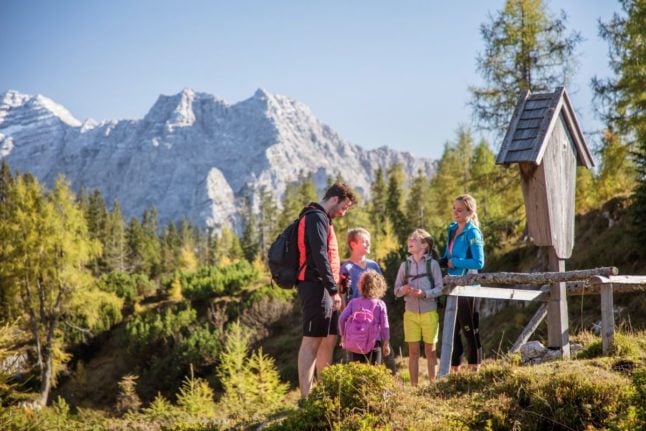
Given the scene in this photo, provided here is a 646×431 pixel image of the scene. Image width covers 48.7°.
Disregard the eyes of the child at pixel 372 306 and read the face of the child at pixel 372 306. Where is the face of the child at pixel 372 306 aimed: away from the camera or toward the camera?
away from the camera

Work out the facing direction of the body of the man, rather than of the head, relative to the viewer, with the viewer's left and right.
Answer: facing to the right of the viewer

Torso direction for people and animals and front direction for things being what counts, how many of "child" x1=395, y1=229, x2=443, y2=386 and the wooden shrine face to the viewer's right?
0

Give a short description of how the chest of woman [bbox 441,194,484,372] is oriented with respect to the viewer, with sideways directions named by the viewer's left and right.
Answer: facing the viewer and to the left of the viewer

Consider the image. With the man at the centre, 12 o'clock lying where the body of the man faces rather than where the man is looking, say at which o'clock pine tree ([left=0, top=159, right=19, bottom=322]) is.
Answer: The pine tree is roughly at 8 o'clock from the man.

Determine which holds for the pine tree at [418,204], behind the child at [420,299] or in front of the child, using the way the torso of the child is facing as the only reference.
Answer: behind

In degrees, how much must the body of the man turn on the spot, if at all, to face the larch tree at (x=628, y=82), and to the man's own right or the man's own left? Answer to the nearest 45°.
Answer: approximately 45° to the man's own left

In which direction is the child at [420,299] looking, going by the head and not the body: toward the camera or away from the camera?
toward the camera

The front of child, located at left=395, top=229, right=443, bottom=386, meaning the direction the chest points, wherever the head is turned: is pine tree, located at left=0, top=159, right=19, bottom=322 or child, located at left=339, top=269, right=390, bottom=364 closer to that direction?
the child

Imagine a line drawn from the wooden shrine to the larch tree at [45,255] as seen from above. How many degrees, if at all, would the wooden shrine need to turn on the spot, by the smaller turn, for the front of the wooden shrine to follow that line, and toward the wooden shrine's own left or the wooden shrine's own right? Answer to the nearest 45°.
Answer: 0° — it already faces it

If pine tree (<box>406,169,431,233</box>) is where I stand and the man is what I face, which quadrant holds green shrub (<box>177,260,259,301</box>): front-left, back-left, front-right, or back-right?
front-right
